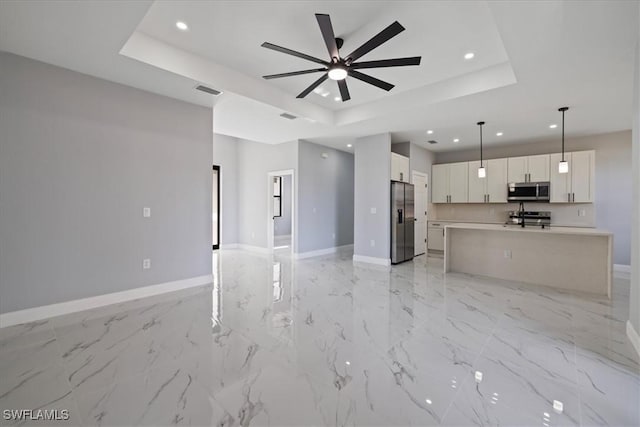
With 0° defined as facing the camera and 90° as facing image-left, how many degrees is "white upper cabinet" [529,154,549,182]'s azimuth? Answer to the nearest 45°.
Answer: approximately 0°

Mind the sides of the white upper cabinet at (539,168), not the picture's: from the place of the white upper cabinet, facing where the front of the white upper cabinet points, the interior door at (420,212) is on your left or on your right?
on your right

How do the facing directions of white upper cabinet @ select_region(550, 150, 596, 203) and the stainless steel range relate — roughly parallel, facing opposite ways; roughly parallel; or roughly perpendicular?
roughly parallel

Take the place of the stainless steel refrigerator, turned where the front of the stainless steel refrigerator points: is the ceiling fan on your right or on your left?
on your right

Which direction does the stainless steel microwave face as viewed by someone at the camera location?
facing the viewer

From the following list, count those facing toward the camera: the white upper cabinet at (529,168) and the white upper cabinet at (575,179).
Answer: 2

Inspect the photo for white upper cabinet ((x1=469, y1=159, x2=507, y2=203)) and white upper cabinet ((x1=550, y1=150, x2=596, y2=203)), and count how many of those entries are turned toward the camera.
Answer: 2

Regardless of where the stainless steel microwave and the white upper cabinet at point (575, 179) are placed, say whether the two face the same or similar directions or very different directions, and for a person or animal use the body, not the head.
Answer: same or similar directions

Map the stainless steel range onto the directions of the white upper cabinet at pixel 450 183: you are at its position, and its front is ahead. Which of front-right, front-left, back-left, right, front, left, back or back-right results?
left

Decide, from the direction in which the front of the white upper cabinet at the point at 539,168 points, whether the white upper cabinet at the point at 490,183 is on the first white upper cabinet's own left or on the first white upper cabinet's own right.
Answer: on the first white upper cabinet's own right

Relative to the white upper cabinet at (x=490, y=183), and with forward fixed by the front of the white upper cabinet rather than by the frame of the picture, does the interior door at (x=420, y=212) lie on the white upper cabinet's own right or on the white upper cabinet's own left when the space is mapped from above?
on the white upper cabinet's own right

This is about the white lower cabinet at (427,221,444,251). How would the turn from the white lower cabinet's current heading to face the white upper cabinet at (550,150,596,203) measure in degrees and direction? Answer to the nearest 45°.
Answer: approximately 90° to its left

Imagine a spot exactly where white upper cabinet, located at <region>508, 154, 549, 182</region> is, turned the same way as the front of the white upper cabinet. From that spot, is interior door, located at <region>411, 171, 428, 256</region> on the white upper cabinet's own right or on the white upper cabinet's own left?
on the white upper cabinet's own right

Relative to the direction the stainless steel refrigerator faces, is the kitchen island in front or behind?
in front

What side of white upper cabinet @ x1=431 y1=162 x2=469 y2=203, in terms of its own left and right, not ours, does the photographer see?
front

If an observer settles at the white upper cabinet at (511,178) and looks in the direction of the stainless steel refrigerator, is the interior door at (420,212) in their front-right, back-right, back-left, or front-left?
front-right
